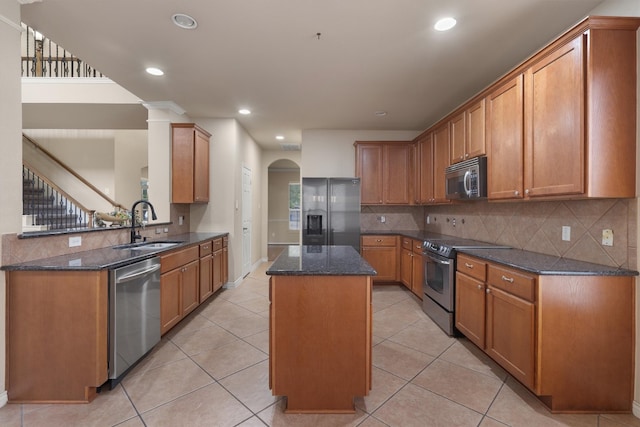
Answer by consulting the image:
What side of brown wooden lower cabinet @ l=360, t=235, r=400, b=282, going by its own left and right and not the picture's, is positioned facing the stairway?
right

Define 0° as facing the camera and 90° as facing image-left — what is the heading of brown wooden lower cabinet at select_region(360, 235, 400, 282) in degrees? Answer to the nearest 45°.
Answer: approximately 0°

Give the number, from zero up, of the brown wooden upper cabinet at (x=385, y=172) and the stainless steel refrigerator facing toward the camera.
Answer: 2

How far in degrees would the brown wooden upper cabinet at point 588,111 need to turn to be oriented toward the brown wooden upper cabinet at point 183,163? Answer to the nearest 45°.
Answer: approximately 45° to its right

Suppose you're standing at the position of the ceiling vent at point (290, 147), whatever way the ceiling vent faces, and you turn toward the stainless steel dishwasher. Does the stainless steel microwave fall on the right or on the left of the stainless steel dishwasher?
left

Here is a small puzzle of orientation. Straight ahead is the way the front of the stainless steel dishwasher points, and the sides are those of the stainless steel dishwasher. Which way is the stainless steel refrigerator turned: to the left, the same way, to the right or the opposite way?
to the right

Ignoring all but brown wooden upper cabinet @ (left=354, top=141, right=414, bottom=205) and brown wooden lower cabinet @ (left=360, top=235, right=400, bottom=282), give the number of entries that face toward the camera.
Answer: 2

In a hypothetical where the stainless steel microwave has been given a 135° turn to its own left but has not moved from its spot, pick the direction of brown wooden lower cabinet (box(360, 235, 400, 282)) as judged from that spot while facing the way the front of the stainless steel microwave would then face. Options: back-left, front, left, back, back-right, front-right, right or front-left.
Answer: back-left

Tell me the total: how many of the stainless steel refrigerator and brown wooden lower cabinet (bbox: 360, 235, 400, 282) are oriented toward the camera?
2

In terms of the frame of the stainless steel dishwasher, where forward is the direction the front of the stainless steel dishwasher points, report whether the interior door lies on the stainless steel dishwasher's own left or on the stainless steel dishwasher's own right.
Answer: on the stainless steel dishwasher's own left

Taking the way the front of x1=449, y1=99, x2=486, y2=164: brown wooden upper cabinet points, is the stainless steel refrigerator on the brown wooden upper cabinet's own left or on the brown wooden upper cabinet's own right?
on the brown wooden upper cabinet's own right

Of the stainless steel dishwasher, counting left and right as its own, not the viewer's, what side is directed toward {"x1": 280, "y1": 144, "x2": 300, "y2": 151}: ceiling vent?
left

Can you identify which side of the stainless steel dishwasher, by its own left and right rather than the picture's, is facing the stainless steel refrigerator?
left
